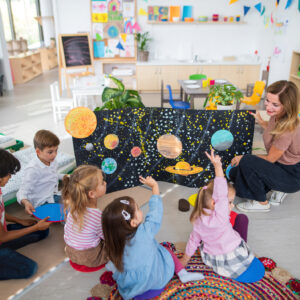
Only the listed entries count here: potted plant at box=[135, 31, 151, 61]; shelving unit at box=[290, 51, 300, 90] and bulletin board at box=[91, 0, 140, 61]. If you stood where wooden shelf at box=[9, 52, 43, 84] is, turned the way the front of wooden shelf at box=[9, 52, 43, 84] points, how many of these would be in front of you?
3

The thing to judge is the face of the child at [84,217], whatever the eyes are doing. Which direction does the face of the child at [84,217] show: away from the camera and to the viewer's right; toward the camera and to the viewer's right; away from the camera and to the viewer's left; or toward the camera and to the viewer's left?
away from the camera and to the viewer's right

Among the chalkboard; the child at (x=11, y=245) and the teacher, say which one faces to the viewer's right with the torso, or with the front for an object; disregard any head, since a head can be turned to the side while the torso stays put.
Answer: the child

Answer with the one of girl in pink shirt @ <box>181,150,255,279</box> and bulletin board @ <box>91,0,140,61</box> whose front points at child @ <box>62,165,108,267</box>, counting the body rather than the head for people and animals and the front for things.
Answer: the bulletin board

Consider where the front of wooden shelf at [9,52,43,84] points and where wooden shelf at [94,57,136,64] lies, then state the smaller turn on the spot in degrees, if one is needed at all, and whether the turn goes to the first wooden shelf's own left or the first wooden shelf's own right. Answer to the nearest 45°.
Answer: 0° — it already faces it

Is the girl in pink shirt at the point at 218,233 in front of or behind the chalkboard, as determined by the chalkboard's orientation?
in front

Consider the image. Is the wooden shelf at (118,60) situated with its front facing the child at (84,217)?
yes

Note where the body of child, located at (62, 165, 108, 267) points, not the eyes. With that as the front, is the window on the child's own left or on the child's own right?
on the child's own left

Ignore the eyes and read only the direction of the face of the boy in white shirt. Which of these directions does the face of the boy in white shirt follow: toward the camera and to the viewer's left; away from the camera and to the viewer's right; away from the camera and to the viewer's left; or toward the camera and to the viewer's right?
toward the camera and to the viewer's right

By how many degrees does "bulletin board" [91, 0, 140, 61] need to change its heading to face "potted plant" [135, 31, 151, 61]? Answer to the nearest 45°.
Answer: approximately 90° to its left

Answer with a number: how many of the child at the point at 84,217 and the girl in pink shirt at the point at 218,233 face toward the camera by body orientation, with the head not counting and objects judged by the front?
0

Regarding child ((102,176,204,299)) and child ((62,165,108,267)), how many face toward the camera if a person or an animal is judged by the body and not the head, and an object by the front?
0

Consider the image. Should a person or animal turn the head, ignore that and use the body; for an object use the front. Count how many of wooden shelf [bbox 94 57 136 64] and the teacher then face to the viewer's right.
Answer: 0

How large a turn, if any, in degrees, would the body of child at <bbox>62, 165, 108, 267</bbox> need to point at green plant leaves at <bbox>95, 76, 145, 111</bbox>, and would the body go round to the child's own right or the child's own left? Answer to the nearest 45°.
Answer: approximately 45° to the child's own left

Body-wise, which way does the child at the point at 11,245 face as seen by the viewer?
to the viewer's right
